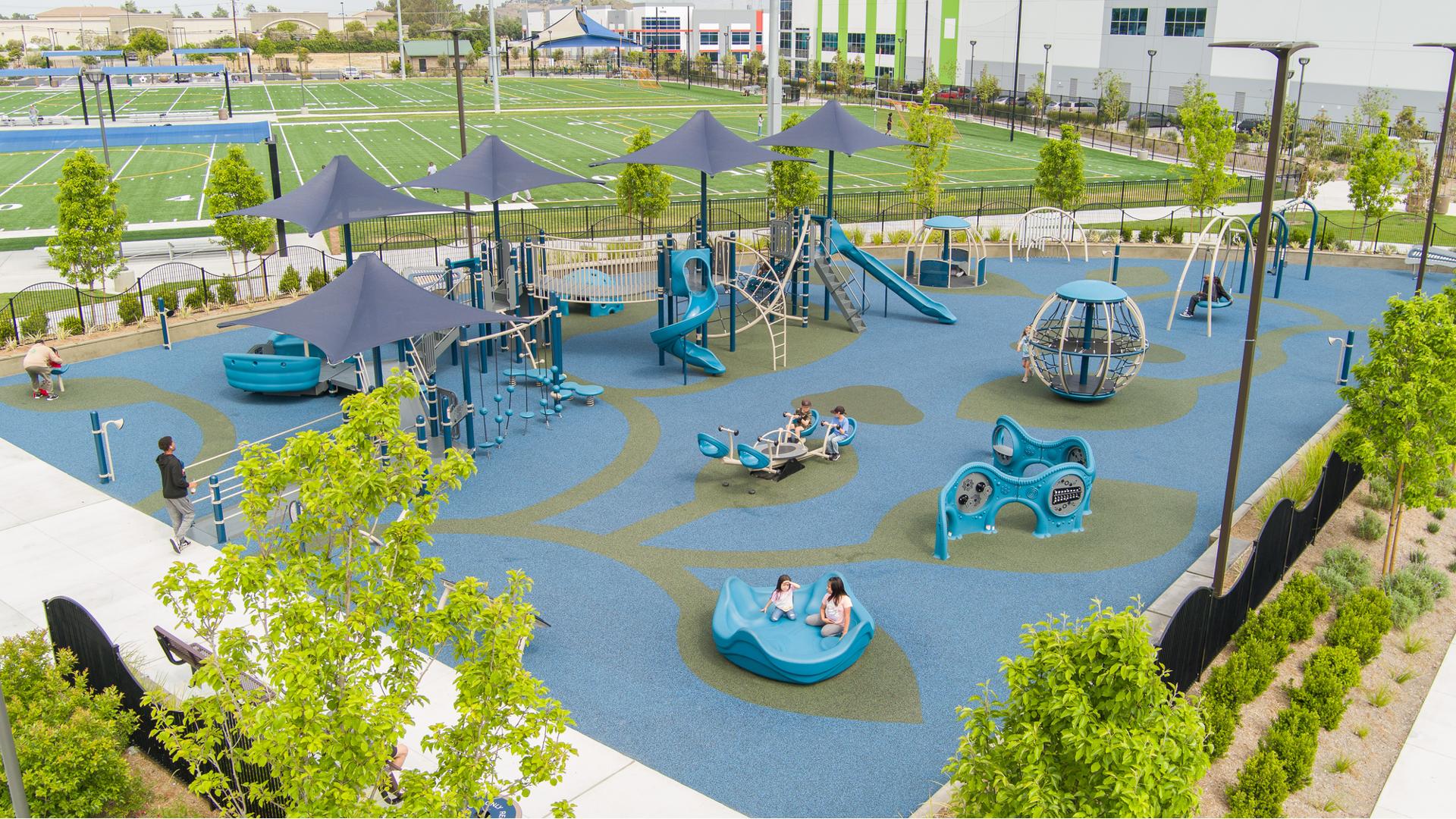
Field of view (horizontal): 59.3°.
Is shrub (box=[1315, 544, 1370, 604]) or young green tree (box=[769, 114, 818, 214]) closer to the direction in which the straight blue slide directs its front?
the shrub

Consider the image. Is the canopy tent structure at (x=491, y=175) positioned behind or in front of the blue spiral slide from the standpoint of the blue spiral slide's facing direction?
behind

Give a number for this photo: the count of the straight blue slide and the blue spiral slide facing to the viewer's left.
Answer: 0

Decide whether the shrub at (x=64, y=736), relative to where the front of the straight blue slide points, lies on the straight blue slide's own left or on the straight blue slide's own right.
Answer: on the straight blue slide's own right

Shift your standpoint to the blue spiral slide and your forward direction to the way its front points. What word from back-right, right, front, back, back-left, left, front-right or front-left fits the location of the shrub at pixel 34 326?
back-right

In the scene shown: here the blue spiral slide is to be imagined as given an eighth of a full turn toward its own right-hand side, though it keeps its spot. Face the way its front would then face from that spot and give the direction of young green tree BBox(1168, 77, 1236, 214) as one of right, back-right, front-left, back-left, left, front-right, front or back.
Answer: back-left

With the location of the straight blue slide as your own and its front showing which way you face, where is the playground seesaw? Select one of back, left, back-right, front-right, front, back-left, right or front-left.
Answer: right

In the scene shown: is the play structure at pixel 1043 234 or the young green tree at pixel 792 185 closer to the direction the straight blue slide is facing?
the play structure

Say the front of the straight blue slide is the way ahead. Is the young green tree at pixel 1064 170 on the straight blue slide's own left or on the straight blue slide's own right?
on the straight blue slide's own left

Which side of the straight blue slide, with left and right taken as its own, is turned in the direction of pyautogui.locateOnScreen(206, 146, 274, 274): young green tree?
back

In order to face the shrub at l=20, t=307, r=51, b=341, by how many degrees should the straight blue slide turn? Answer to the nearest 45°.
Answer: approximately 180°

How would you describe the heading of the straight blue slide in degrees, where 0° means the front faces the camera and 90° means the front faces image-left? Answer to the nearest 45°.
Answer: approximately 270°

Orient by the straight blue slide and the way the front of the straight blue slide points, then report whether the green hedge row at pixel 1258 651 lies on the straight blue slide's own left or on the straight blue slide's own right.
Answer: on the straight blue slide's own right

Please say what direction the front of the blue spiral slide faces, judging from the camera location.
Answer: facing the viewer and to the right of the viewer
